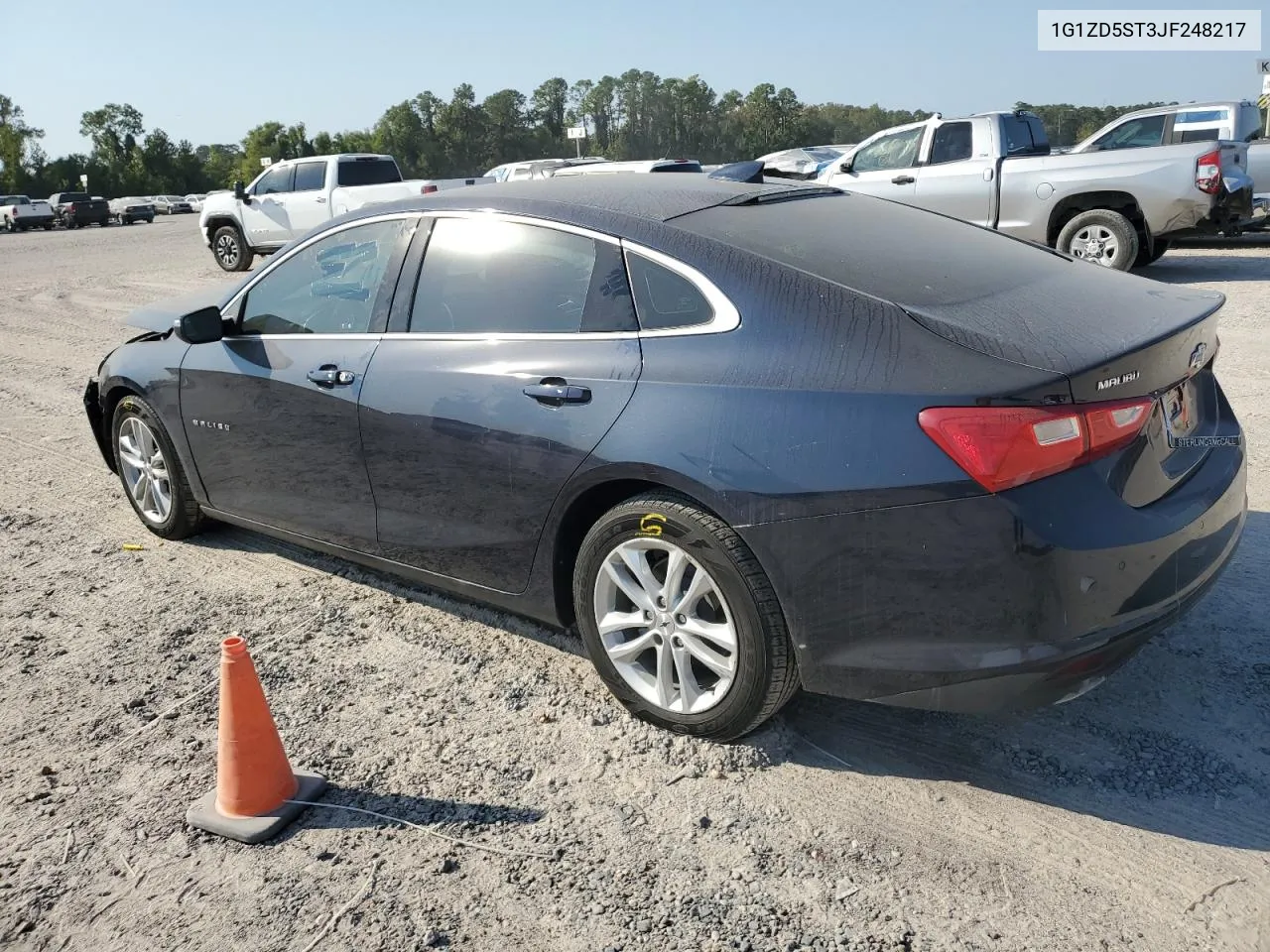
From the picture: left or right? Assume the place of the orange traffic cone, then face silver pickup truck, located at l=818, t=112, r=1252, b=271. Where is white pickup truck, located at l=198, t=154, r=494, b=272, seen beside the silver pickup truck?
left

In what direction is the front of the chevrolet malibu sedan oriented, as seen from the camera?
facing away from the viewer and to the left of the viewer

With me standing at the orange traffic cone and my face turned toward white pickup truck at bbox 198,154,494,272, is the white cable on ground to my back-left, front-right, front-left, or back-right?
back-right

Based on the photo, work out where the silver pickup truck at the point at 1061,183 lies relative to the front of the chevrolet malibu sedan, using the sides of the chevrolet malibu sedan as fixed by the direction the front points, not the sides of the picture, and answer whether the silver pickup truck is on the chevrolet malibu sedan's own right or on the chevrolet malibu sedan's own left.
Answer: on the chevrolet malibu sedan's own right

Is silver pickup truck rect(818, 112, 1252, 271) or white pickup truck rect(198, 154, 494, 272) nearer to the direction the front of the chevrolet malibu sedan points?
the white pickup truck

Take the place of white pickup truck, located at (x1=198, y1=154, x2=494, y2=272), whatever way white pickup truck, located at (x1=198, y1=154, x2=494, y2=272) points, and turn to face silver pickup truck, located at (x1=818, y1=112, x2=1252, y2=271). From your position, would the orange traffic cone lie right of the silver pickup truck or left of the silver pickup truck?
right

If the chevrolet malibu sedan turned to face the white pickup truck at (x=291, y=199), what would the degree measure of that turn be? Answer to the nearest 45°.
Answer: approximately 45° to its right
